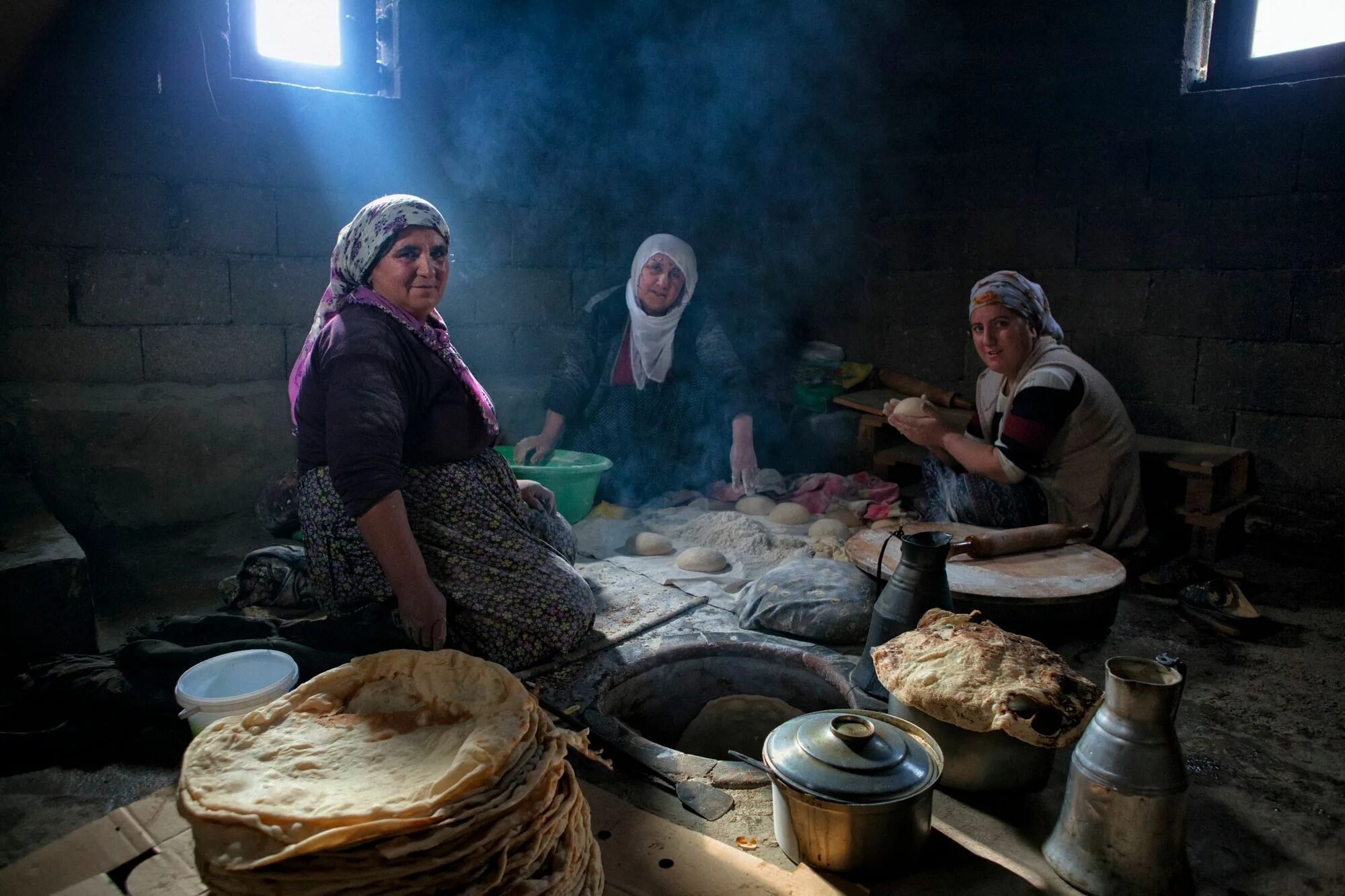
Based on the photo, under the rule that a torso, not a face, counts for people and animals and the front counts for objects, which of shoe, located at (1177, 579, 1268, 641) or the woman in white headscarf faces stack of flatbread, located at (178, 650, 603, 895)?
the woman in white headscarf

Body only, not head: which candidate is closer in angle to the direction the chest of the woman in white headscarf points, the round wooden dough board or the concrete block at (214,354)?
the round wooden dough board

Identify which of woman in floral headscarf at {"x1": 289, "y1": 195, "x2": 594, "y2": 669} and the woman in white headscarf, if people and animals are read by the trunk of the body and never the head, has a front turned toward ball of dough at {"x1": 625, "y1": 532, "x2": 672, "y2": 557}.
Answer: the woman in white headscarf

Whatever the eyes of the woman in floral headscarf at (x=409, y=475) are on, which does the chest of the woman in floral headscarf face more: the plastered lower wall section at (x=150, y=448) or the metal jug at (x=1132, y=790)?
the metal jug

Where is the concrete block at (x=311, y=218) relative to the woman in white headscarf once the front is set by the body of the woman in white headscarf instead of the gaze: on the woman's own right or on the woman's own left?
on the woman's own right

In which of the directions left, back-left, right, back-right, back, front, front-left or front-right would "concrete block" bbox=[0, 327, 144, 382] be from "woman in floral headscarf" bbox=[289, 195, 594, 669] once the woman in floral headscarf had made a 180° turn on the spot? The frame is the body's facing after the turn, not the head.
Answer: front

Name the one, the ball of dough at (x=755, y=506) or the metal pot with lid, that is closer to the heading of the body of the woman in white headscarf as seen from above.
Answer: the metal pot with lid

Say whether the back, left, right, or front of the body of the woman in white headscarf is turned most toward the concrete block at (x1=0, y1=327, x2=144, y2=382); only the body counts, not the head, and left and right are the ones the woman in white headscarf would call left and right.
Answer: right

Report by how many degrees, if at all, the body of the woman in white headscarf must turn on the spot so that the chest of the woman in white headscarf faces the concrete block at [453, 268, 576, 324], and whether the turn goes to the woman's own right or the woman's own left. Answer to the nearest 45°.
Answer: approximately 135° to the woman's own right

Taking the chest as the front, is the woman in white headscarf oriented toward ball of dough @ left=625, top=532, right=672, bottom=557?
yes

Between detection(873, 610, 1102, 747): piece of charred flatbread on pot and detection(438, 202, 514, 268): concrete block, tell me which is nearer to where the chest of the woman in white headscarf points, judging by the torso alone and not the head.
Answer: the piece of charred flatbread on pot

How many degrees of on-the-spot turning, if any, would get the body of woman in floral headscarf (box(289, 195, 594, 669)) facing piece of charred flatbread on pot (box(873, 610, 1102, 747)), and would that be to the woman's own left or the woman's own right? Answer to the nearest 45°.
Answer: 0° — they already face it
